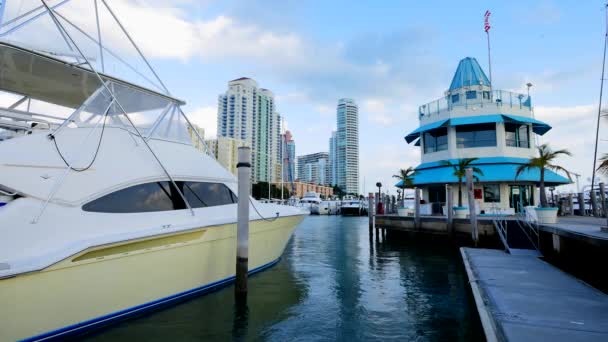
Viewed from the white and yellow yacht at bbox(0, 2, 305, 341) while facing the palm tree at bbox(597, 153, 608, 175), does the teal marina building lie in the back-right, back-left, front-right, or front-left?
front-left

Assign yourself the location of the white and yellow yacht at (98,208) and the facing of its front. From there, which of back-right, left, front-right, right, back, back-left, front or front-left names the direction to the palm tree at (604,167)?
front-right

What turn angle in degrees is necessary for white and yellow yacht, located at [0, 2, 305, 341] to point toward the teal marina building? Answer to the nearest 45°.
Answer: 0° — it already faces it

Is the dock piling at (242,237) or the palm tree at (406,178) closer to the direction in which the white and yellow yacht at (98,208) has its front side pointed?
the palm tree

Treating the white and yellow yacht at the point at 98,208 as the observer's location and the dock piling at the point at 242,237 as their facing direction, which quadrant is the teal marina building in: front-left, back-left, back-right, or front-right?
front-left

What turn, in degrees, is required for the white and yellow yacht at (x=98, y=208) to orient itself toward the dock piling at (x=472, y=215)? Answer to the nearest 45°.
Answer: approximately 45° to its right

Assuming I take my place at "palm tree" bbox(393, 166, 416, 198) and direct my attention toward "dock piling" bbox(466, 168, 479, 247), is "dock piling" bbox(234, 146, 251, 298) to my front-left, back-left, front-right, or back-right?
front-right

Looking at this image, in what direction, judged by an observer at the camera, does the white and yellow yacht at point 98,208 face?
facing away from the viewer and to the right of the viewer

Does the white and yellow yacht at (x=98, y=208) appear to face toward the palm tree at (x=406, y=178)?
yes
